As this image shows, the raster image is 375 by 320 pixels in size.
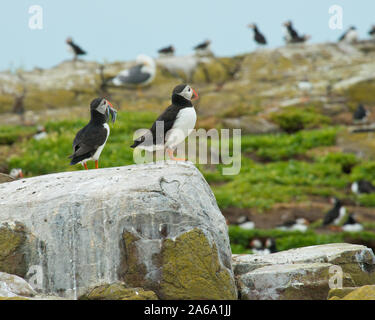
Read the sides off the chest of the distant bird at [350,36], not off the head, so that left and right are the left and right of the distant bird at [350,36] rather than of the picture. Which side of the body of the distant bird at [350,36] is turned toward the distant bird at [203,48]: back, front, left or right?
back

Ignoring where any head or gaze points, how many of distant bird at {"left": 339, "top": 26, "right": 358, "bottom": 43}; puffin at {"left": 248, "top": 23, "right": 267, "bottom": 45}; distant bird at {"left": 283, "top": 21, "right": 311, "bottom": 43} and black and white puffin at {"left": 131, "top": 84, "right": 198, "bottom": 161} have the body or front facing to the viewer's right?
2

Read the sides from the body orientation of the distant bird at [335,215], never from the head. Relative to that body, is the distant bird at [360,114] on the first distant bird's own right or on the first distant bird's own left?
on the first distant bird's own left

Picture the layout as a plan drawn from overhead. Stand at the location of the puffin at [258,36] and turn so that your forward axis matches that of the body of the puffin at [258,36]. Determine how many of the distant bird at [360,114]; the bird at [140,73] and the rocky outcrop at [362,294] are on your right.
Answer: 0

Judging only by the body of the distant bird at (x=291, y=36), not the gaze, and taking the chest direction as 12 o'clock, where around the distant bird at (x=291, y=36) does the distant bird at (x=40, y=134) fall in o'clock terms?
the distant bird at (x=40, y=134) is roughly at 10 o'clock from the distant bird at (x=291, y=36).

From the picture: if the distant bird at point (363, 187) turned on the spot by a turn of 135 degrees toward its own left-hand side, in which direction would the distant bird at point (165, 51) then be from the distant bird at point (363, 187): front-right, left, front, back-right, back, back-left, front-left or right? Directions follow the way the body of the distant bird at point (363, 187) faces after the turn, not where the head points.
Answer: back
